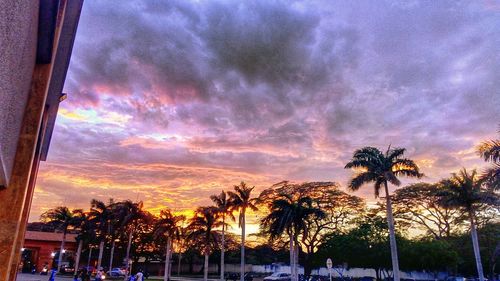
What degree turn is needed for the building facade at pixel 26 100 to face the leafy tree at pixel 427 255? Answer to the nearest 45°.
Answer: approximately 45° to its left

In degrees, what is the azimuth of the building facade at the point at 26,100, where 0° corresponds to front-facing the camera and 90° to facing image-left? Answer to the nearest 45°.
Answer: approximately 270°

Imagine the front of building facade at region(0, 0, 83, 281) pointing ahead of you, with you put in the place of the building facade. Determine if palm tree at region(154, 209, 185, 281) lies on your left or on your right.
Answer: on your left

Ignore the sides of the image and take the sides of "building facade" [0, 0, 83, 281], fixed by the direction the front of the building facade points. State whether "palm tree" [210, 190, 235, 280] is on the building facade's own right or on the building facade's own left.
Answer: on the building facade's own left

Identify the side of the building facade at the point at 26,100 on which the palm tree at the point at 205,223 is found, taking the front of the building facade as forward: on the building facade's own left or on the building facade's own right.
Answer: on the building facade's own left

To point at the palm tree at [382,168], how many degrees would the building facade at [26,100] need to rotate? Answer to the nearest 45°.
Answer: approximately 45° to its left

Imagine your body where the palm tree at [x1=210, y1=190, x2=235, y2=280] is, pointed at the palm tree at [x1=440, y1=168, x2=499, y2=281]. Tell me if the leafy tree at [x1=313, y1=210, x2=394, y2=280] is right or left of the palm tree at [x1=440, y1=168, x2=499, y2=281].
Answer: left

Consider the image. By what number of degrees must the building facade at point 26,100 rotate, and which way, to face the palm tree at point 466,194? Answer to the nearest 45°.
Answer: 0° — it already faces it

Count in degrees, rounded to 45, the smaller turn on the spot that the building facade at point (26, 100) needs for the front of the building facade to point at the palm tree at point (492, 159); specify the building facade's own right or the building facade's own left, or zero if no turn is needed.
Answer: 0° — it already faces it

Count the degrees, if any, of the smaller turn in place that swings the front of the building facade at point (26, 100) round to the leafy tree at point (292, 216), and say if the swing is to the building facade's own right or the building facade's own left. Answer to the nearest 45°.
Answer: approximately 45° to the building facade's own left
